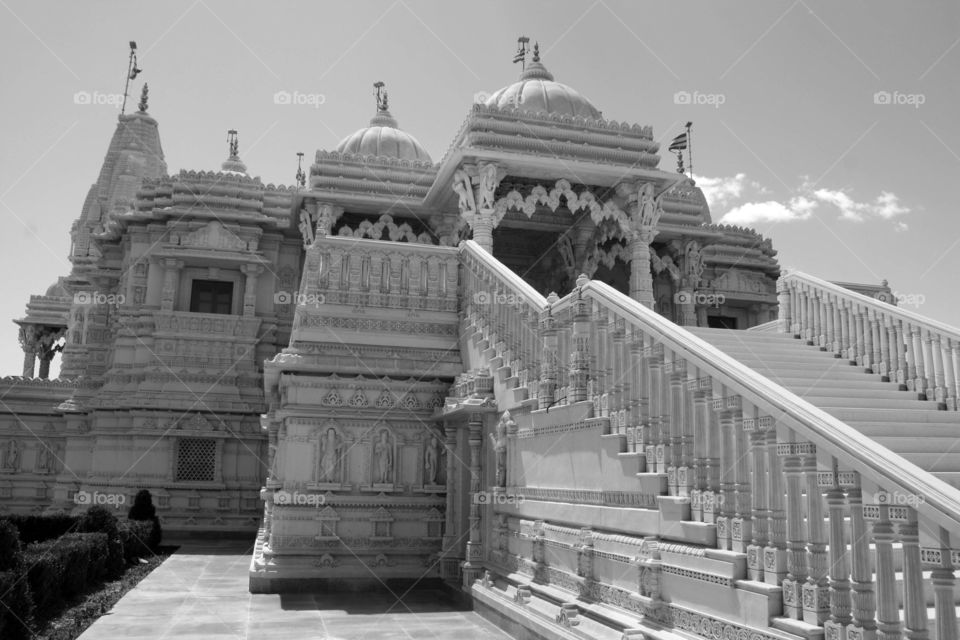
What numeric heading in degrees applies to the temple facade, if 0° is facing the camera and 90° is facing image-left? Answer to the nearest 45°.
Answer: approximately 315°
